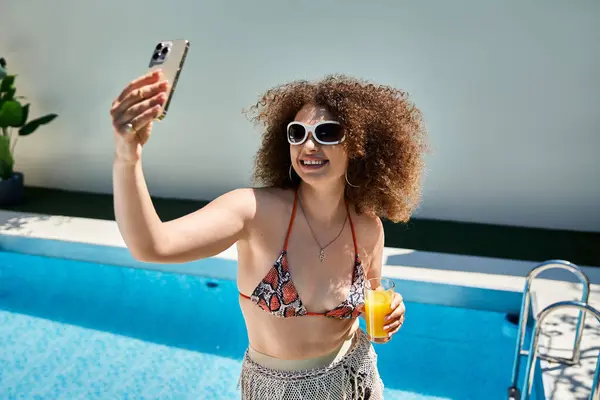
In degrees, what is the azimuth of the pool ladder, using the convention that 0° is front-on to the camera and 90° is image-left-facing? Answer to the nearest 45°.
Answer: approximately 90°

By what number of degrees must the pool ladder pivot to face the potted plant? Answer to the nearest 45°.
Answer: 0° — it already faces it
